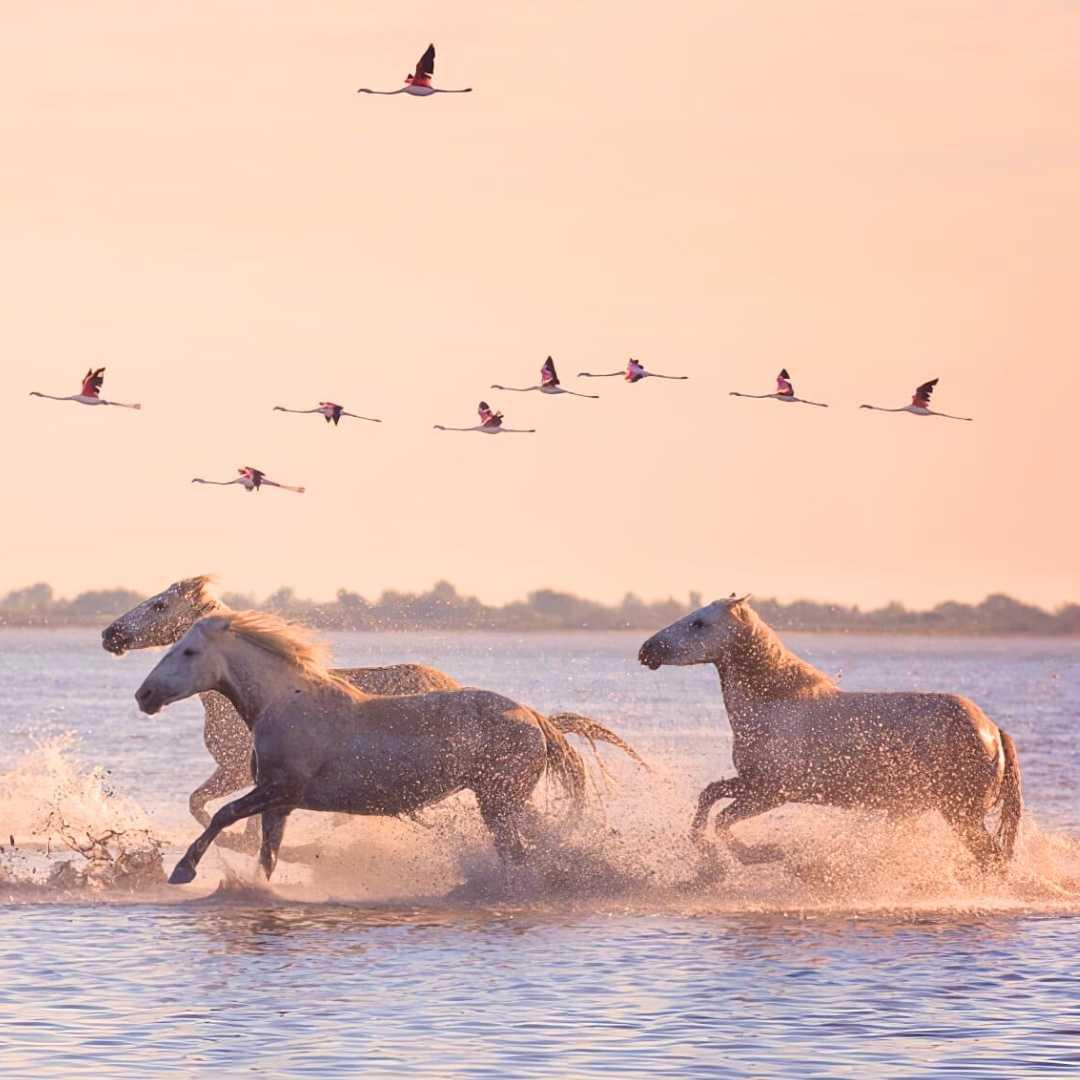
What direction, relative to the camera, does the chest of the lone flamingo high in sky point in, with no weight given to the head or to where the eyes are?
to the viewer's left

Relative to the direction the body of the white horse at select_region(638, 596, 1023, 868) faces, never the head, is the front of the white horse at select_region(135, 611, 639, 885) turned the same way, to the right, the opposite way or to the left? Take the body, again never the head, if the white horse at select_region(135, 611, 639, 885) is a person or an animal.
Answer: the same way

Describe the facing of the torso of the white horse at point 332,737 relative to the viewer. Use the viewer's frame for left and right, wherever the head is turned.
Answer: facing to the left of the viewer

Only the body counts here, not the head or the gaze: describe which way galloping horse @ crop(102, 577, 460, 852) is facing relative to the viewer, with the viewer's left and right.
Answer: facing to the left of the viewer

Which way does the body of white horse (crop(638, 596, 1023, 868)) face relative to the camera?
to the viewer's left

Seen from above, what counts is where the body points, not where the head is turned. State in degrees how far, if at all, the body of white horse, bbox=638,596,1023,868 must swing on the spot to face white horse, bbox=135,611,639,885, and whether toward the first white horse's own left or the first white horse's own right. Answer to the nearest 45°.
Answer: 0° — it already faces it

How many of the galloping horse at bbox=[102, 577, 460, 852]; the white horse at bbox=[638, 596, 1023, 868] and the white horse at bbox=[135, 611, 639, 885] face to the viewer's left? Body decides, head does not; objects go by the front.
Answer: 3

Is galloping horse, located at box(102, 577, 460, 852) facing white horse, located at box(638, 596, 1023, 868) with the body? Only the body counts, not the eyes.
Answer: no

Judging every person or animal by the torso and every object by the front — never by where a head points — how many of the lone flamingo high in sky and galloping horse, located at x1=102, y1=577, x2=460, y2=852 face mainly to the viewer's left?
2

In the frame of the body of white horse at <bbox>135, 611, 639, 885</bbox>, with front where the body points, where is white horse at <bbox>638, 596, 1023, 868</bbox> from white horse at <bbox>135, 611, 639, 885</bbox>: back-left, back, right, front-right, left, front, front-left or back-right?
back

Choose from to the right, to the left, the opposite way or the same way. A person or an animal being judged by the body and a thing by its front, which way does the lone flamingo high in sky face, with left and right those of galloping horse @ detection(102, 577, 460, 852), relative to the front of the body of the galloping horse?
the same way

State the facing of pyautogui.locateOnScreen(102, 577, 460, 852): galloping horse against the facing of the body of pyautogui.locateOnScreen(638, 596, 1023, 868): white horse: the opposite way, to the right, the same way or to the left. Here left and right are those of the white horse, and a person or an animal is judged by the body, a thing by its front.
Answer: the same way
